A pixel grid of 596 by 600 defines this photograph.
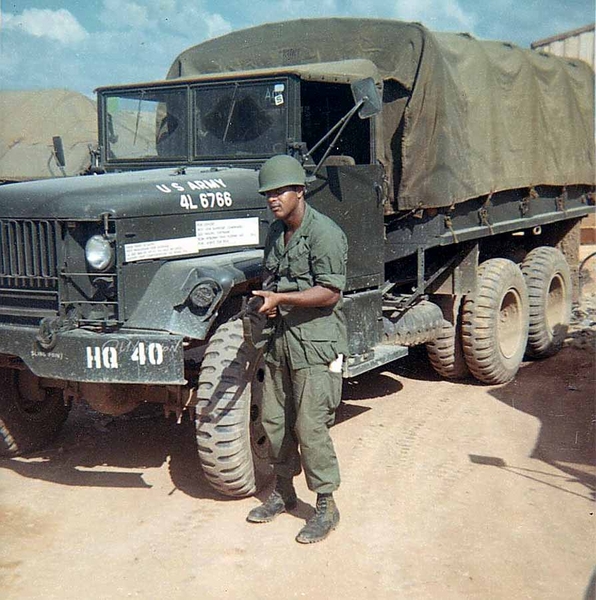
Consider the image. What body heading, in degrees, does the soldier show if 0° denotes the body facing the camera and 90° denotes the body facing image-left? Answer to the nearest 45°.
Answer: approximately 45°

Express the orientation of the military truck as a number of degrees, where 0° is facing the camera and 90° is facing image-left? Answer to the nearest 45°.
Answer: approximately 45°

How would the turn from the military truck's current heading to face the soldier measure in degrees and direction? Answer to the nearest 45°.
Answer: approximately 45° to its left
